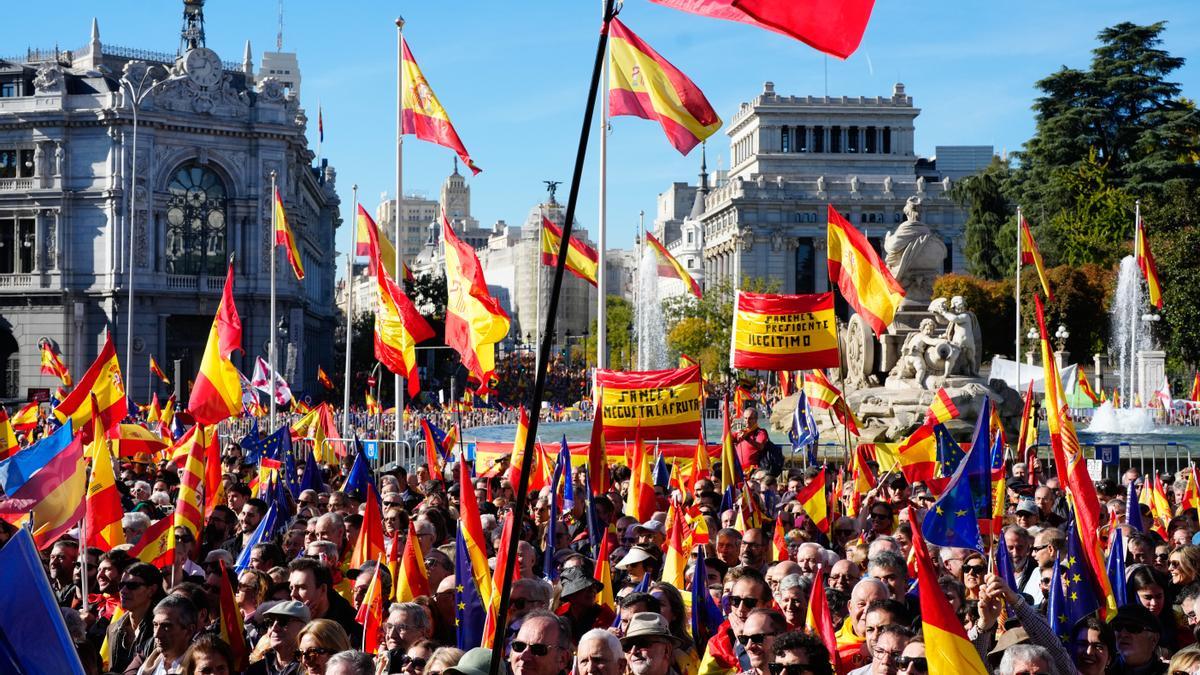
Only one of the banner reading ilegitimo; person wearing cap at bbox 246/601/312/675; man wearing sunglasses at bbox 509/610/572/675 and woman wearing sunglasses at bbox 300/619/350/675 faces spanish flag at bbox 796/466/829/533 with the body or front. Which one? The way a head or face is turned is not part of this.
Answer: the banner reading ilegitimo

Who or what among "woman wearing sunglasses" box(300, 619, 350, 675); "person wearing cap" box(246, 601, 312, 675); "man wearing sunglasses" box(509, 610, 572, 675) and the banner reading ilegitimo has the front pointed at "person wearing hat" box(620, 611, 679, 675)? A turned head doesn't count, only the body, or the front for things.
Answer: the banner reading ilegitimo

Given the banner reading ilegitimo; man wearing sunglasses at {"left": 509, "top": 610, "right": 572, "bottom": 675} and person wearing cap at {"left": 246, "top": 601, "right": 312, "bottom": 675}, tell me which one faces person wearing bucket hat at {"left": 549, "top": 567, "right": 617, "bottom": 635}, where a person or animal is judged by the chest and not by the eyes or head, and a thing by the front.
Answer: the banner reading ilegitimo

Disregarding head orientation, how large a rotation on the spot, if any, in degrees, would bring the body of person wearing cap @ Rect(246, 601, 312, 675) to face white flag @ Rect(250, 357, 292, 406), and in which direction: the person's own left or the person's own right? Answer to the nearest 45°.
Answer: approximately 135° to the person's own right

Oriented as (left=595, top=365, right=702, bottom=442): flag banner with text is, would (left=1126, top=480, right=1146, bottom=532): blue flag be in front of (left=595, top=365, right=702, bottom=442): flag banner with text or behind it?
in front

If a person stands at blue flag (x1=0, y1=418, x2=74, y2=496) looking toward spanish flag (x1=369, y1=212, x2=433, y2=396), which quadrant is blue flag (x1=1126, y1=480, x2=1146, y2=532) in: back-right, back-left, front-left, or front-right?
front-right

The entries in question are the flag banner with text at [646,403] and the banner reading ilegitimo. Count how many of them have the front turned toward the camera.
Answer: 2

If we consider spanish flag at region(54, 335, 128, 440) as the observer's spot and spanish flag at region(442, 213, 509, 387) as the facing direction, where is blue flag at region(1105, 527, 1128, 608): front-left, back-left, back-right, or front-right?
front-right

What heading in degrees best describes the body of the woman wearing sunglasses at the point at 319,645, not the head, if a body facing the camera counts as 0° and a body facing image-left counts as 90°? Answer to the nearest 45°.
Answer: approximately 45°

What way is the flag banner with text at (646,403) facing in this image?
toward the camera

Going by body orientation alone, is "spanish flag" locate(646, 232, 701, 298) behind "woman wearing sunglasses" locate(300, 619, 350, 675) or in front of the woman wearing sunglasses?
behind

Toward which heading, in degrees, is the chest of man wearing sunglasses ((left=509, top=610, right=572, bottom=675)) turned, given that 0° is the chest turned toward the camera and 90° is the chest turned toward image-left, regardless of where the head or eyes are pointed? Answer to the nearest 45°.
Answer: approximately 45°

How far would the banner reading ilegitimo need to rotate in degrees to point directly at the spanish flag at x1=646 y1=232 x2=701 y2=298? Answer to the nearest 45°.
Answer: approximately 180°

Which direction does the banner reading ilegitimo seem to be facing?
toward the camera

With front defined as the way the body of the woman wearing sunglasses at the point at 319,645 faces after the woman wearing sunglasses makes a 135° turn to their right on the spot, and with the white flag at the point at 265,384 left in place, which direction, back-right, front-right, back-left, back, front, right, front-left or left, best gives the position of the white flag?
front

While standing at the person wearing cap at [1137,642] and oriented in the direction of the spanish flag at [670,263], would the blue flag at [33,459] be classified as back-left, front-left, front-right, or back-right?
front-left

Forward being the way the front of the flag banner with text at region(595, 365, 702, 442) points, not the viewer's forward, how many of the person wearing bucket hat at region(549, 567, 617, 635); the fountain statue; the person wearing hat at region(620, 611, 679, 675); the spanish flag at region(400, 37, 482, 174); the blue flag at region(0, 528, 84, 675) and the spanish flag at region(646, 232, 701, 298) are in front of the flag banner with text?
3
